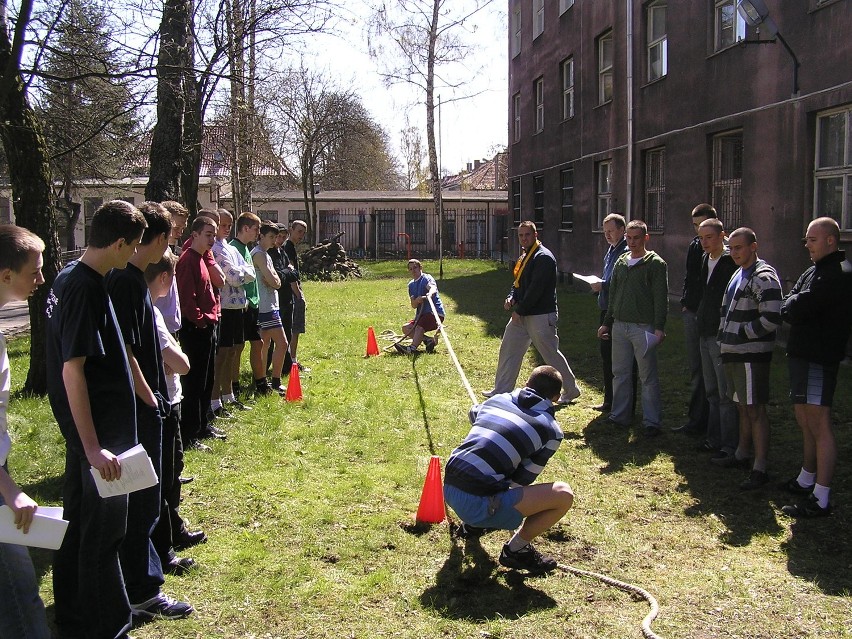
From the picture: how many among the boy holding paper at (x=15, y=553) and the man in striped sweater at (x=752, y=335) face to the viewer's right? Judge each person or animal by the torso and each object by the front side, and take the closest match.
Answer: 1

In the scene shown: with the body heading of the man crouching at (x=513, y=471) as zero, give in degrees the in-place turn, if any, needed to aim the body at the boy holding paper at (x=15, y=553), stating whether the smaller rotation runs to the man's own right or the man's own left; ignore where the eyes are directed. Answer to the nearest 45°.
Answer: approximately 180°

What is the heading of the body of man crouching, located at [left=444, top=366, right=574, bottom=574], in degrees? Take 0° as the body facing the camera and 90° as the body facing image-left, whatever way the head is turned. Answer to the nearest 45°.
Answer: approximately 225°

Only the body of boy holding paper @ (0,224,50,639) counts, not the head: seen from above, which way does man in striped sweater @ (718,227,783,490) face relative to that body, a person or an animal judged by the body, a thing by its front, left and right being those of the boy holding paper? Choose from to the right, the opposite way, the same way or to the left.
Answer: the opposite way

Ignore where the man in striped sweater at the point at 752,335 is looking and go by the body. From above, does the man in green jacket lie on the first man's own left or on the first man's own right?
on the first man's own right

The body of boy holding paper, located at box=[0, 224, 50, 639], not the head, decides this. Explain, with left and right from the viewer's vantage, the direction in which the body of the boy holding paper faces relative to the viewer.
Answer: facing to the right of the viewer

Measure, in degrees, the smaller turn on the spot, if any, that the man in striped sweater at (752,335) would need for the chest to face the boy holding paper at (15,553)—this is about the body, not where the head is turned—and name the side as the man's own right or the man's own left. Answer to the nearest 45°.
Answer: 0° — they already face them

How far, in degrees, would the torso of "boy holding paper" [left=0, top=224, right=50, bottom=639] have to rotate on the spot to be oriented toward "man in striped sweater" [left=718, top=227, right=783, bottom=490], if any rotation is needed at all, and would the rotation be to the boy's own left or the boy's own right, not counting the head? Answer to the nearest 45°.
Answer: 0° — they already face them

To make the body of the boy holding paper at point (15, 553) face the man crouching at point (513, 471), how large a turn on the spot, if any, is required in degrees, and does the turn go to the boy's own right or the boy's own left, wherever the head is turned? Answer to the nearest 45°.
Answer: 0° — they already face them
